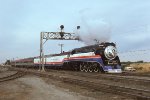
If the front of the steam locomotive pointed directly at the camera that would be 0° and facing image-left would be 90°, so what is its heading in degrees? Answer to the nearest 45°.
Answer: approximately 315°
